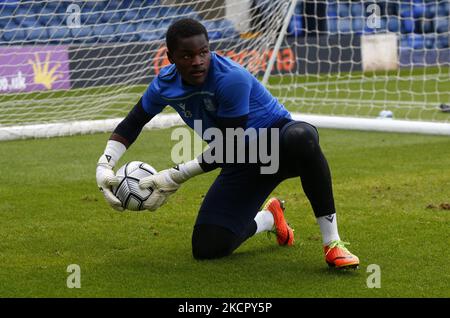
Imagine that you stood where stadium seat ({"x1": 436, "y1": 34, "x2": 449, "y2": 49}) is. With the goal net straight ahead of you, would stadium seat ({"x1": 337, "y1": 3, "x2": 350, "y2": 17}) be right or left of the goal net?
right

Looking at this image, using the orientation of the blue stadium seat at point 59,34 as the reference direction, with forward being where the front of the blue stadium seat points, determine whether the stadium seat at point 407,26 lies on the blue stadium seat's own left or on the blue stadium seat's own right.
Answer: on the blue stadium seat's own left

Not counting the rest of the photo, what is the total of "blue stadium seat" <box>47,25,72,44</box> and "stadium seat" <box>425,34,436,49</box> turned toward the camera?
2

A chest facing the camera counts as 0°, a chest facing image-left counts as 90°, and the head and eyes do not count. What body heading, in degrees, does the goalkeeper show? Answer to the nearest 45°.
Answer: approximately 45°

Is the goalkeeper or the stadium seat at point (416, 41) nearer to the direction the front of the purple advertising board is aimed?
the goalkeeper

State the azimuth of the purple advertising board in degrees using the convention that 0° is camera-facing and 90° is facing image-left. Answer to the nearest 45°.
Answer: approximately 0°

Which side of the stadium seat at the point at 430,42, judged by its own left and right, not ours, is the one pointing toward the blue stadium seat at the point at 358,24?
right

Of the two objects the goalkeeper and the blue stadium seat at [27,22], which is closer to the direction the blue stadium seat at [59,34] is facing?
the goalkeeper

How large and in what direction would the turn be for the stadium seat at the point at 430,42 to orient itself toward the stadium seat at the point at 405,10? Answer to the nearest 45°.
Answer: approximately 135° to its right
